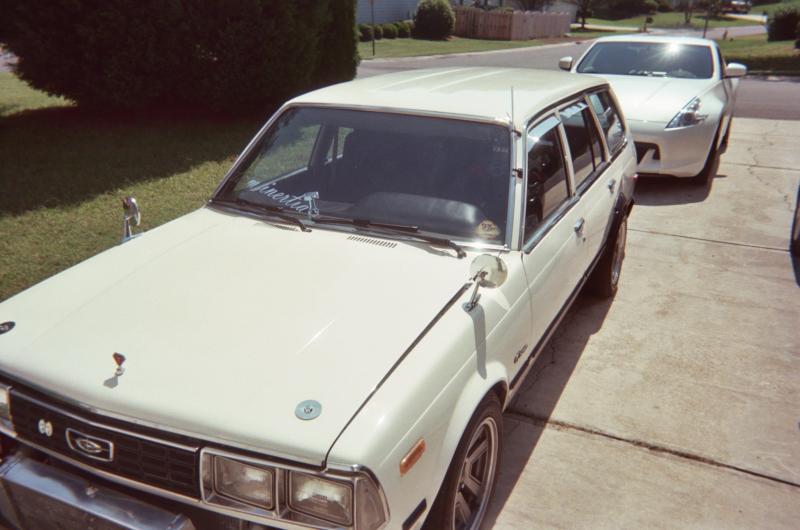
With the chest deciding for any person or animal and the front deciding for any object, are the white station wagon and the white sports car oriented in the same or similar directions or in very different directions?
same or similar directions

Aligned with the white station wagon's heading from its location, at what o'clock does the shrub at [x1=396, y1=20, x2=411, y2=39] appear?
The shrub is roughly at 5 o'clock from the white station wagon.

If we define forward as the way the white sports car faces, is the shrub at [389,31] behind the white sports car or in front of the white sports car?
behind

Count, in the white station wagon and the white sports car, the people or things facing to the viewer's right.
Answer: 0

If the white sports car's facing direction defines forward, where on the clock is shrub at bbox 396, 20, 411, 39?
The shrub is roughly at 5 o'clock from the white sports car.

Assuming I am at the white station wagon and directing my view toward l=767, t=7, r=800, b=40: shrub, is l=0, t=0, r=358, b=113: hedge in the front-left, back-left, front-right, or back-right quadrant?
front-left

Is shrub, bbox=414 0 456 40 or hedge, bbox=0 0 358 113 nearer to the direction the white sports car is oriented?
the hedge

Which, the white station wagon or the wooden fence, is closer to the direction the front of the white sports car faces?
the white station wagon

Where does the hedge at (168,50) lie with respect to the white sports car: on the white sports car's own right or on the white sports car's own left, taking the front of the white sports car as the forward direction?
on the white sports car's own right

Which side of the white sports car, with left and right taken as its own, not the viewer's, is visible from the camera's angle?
front

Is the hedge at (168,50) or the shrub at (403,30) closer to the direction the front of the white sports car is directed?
the hedge

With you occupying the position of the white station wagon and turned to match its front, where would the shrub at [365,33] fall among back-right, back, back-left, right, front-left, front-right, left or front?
back-right

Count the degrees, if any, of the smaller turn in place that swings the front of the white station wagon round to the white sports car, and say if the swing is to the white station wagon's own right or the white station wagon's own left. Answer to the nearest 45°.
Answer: approximately 180°

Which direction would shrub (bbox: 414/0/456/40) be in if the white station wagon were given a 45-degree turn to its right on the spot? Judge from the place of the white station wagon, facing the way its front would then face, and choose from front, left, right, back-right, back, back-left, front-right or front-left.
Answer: right

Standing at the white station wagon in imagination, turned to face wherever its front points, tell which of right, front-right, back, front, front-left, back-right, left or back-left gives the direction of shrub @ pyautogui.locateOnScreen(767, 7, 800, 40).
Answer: back

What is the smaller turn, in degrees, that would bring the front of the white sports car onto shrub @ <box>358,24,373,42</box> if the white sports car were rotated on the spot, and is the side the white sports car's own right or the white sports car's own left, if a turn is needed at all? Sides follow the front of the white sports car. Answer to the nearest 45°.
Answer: approximately 135° to the white sports car's own right

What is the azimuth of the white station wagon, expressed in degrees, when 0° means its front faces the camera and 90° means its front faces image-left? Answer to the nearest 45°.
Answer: approximately 45°

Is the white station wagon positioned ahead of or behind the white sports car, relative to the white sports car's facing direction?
ahead
